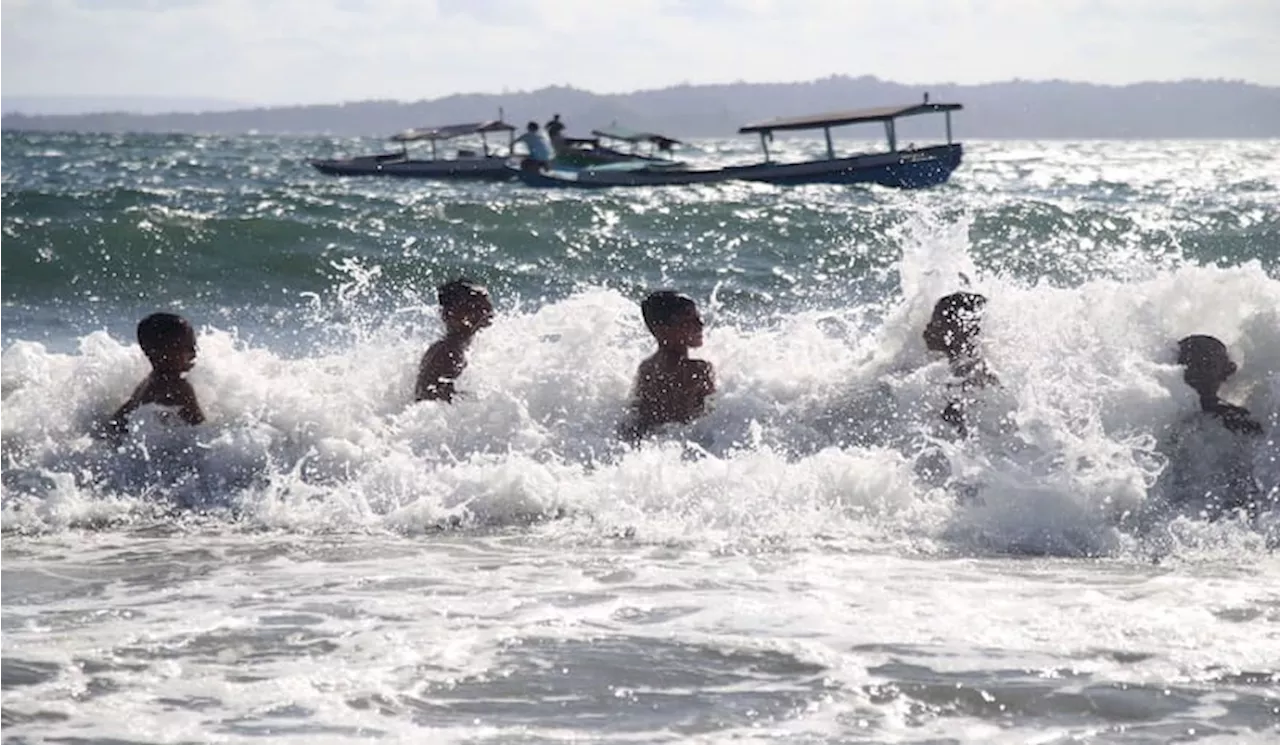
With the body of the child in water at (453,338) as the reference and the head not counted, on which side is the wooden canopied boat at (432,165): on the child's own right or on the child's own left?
on the child's own left

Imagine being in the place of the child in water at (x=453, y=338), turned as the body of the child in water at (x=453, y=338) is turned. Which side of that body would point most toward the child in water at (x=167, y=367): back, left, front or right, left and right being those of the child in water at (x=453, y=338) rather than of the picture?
back

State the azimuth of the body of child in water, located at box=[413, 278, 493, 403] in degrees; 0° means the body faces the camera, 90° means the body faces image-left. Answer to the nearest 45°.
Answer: approximately 270°

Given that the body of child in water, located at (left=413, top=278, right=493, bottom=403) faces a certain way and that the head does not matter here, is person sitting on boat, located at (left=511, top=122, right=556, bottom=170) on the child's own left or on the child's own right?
on the child's own left

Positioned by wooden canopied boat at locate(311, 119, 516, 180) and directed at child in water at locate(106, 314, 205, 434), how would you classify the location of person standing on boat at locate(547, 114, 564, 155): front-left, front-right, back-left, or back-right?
back-left

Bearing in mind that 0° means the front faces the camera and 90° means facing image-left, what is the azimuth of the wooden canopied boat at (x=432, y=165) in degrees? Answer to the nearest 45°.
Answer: approximately 90°

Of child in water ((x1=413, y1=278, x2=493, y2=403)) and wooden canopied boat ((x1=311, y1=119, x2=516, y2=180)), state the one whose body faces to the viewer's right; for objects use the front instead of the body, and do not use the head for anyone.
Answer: the child in water

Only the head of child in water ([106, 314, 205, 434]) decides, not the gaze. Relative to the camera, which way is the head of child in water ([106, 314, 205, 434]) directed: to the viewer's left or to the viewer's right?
to the viewer's right

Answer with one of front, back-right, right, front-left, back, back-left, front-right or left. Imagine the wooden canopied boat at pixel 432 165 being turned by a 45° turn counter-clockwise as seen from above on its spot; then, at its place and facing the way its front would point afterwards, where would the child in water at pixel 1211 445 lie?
front-left

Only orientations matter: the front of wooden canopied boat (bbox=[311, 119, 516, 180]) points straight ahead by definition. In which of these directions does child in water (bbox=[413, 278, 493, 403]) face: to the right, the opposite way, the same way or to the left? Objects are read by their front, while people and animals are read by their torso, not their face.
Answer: the opposite way

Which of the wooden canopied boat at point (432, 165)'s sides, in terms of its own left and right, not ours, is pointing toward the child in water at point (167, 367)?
left
